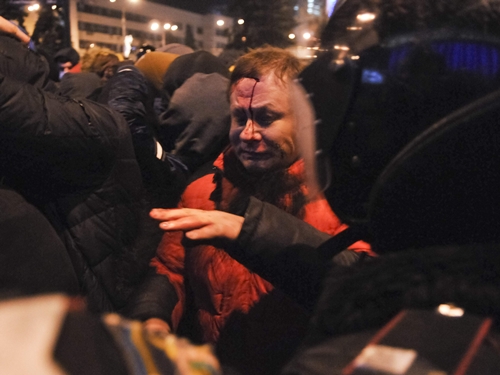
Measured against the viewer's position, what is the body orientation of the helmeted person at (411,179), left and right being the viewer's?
facing to the left of the viewer

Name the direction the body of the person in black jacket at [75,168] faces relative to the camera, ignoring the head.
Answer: away from the camera

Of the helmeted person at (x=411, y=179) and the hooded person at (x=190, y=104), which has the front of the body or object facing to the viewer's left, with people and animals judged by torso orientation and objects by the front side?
the helmeted person at (x=411, y=179)

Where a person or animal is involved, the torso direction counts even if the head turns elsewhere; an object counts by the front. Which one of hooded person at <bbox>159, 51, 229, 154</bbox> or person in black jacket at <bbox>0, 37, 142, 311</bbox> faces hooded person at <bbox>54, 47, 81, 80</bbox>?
person in black jacket at <bbox>0, 37, 142, 311</bbox>

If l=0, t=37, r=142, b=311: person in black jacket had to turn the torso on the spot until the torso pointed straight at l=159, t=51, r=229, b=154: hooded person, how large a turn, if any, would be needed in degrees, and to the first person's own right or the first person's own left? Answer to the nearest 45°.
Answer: approximately 45° to the first person's own right
